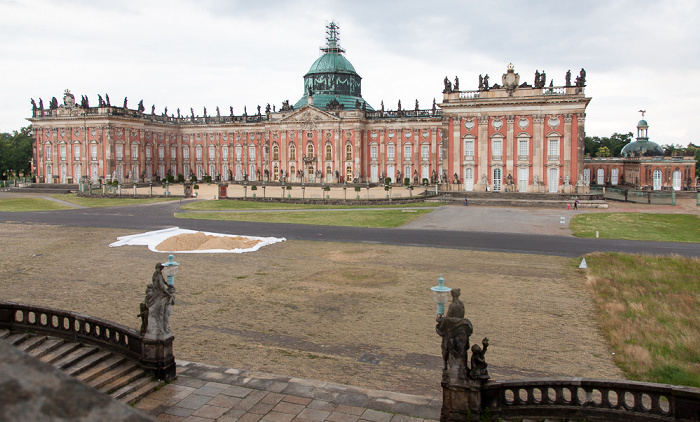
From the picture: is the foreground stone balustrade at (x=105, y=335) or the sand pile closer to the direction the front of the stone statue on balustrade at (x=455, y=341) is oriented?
the sand pile

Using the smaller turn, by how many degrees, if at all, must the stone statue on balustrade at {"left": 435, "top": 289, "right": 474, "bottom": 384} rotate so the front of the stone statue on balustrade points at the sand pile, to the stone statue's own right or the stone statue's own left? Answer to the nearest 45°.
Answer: approximately 45° to the stone statue's own left

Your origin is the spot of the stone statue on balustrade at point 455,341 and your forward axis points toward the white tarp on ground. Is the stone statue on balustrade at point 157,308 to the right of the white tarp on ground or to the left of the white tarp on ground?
left

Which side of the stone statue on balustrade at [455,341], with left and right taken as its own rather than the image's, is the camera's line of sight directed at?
back

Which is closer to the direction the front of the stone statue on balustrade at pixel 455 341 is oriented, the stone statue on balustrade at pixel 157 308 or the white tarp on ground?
the white tarp on ground

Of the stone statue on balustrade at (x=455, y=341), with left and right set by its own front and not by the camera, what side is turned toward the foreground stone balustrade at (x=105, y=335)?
left

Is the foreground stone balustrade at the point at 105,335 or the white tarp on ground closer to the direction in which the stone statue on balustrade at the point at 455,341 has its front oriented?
the white tarp on ground

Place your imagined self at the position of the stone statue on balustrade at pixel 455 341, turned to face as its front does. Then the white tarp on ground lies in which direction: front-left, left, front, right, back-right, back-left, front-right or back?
front-left

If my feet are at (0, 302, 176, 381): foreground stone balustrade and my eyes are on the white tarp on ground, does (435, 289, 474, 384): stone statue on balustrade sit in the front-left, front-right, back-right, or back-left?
back-right

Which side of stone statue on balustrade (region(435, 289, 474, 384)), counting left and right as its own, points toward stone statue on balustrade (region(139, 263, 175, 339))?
left
